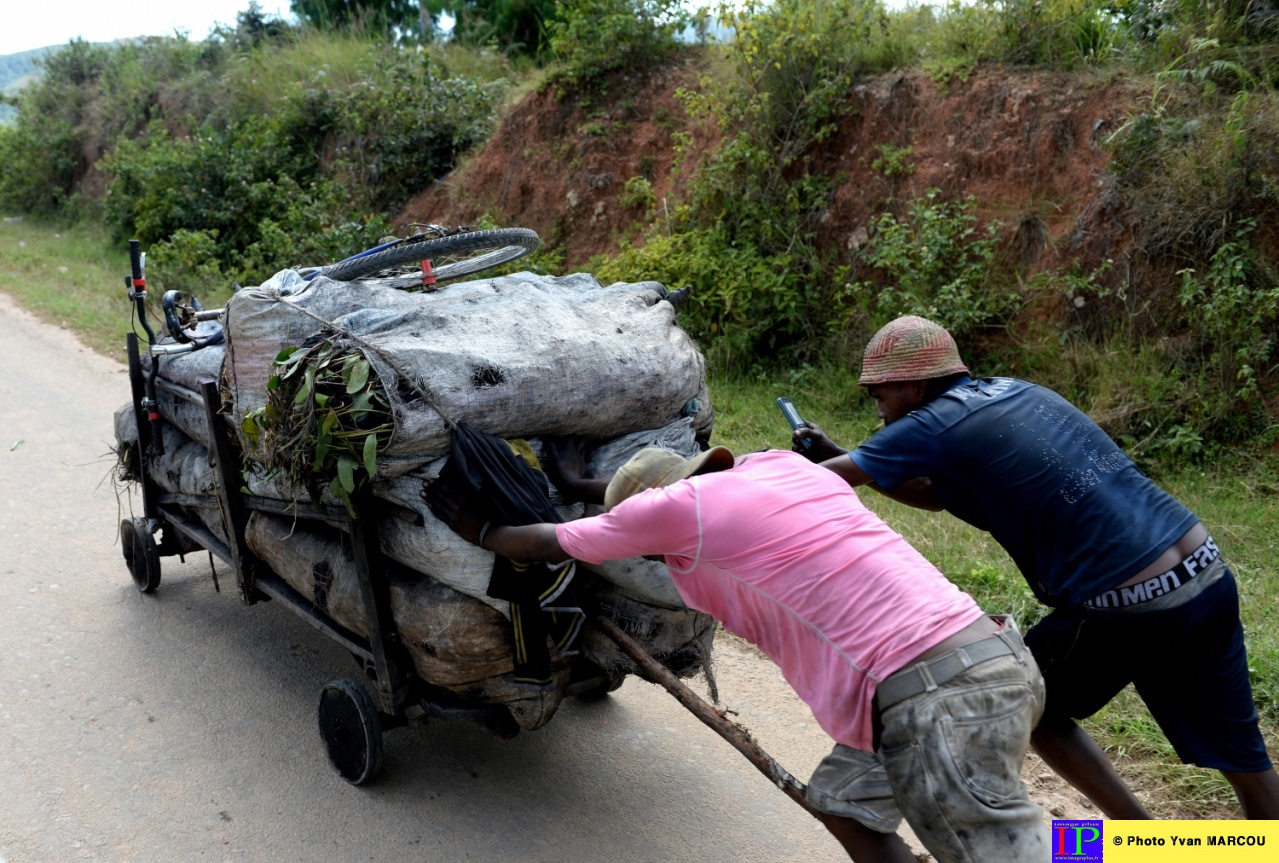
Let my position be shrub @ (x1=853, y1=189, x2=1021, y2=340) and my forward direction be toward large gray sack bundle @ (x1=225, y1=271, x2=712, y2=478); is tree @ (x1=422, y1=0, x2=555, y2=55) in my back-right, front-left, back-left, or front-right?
back-right

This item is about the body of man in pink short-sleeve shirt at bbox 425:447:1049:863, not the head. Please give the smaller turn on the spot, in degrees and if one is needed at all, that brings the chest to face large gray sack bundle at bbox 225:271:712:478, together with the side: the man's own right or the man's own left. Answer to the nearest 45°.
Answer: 0° — they already face it

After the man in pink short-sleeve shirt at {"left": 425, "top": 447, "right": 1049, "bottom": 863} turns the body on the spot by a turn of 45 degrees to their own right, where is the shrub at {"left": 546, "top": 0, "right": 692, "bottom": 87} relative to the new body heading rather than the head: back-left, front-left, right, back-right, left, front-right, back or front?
front

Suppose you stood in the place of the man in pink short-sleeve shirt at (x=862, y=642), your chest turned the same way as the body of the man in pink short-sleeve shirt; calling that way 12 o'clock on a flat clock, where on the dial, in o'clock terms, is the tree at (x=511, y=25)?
The tree is roughly at 1 o'clock from the man in pink short-sleeve shirt.

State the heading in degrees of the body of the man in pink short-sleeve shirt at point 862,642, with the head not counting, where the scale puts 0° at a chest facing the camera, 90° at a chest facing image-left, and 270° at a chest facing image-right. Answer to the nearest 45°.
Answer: approximately 135°

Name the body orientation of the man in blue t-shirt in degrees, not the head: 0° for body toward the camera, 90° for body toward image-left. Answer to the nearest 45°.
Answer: approximately 135°

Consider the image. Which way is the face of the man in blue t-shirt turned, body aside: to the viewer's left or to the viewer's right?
to the viewer's left

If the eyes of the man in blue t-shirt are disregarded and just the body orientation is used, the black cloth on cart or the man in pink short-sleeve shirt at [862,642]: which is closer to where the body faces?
the black cloth on cart

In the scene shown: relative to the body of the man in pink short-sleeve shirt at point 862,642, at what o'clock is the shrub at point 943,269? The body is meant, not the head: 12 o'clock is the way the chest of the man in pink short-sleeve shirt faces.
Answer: The shrub is roughly at 2 o'clock from the man in pink short-sleeve shirt.

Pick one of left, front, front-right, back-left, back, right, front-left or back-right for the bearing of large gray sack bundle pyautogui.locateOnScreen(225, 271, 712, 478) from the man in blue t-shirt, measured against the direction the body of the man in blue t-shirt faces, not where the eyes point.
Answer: front-left

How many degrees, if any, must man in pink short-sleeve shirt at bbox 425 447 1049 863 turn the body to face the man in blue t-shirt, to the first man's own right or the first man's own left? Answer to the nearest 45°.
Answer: approximately 90° to the first man's own right

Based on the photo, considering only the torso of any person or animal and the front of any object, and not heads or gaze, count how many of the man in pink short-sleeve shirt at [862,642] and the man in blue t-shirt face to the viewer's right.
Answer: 0

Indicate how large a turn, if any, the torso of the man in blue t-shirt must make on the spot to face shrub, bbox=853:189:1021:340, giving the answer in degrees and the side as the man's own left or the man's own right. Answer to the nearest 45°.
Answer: approximately 45° to the man's own right
